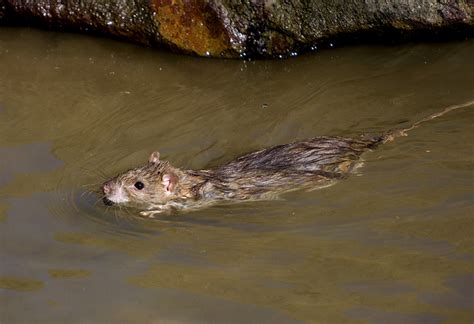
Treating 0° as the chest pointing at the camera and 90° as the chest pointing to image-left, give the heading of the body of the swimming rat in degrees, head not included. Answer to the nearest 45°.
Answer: approximately 90°

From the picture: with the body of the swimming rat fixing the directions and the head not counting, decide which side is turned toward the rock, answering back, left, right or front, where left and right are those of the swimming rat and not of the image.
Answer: right
